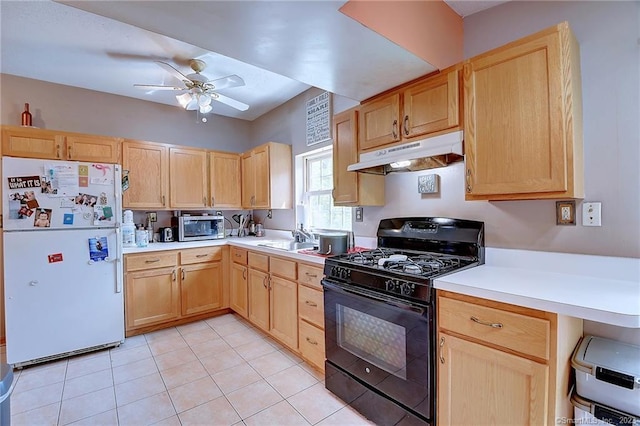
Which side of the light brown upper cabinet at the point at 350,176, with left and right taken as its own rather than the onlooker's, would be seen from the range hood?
left

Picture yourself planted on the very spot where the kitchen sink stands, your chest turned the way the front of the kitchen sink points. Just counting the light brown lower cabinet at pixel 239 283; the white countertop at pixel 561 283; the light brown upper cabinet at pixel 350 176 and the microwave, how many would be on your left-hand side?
2

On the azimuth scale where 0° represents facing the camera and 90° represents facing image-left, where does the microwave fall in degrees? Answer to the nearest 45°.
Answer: approximately 0°

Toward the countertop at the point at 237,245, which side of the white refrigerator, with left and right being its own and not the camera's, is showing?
left

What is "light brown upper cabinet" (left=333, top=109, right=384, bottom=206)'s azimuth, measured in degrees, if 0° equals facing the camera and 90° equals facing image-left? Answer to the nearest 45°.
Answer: approximately 45°

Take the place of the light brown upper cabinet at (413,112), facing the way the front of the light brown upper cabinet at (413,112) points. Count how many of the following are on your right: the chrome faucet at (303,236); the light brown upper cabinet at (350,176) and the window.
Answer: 3

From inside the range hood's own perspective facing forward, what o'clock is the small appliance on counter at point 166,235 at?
The small appliance on counter is roughly at 2 o'clock from the range hood.

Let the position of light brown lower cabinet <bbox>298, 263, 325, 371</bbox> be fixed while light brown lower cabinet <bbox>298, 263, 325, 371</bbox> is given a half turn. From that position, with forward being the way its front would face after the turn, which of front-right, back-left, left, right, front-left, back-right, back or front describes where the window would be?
front-left

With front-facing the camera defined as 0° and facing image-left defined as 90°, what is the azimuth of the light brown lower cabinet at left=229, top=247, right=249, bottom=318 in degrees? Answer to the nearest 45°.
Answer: approximately 45°

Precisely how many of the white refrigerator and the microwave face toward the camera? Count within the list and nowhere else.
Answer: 2

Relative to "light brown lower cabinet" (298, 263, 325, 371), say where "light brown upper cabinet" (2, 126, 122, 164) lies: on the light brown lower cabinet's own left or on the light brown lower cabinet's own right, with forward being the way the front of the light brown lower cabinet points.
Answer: on the light brown lower cabinet's own right

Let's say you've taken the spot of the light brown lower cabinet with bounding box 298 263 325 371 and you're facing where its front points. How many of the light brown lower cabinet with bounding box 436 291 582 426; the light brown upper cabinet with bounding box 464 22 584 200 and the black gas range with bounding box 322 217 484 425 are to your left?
3

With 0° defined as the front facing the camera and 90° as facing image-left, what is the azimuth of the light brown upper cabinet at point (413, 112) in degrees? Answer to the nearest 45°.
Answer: approximately 45°

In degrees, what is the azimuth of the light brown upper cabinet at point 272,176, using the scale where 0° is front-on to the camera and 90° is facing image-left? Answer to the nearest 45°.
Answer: approximately 45°
